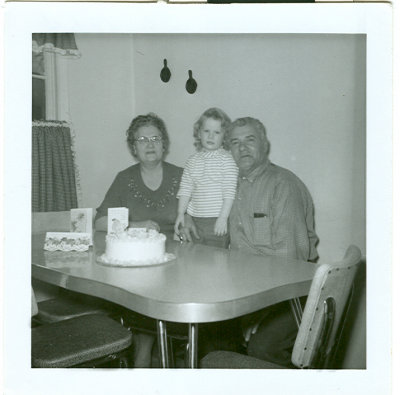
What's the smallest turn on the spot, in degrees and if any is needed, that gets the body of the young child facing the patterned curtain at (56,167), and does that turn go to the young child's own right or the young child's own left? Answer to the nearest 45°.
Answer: approximately 90° to the young child's own right
